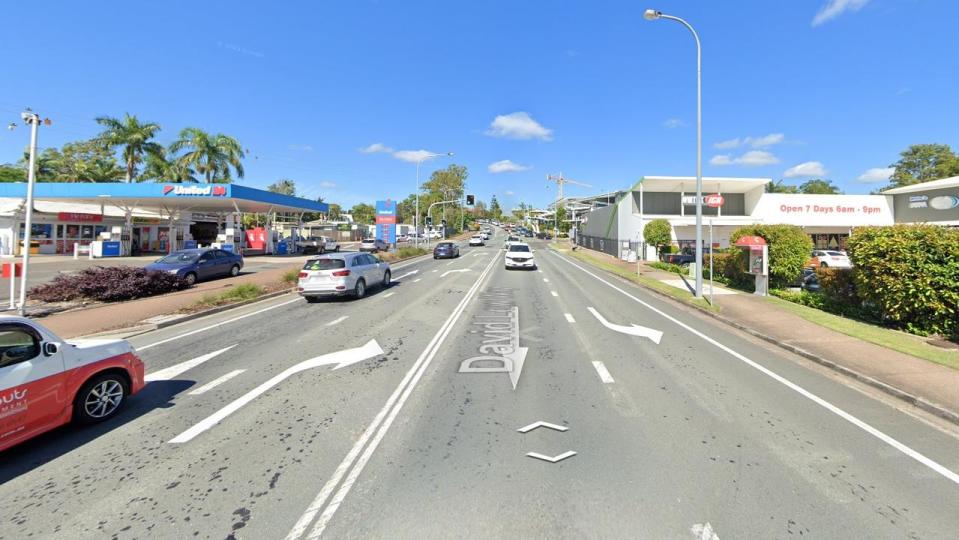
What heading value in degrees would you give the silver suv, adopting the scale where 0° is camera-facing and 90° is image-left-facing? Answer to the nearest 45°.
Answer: approximately 225°

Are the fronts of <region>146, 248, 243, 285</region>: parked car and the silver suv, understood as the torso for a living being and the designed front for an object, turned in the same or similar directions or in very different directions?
very different directions

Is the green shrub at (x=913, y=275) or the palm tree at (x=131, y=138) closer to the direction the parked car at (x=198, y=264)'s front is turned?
the green shrub

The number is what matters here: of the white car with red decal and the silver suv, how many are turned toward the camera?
0

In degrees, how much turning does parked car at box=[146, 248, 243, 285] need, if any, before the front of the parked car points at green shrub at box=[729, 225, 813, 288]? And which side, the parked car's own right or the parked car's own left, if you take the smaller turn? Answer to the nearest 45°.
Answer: approximately 90° to the parked car's own left

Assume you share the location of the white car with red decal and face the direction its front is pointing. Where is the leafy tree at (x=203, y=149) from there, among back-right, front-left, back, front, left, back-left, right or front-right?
front-left
